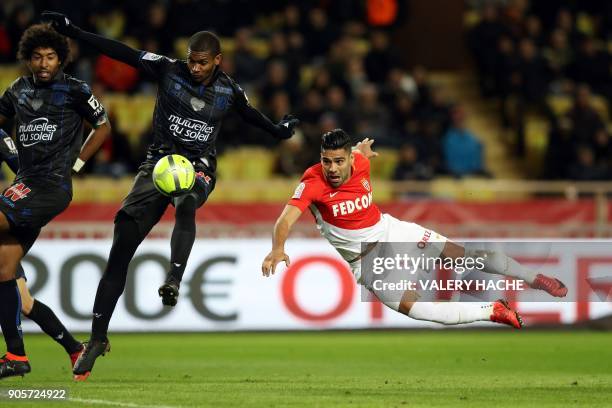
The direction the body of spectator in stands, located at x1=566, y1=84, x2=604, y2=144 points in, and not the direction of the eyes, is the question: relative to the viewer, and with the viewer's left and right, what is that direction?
facing the viewer

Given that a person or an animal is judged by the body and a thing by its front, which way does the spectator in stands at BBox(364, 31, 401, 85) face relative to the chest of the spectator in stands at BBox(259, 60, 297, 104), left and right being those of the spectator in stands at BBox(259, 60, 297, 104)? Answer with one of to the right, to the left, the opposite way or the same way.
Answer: the same way

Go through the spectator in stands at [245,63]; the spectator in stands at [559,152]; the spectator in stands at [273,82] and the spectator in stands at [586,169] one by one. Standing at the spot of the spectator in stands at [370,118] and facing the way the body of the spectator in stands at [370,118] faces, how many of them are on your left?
2

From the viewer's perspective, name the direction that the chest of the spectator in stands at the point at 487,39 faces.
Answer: toward the camera

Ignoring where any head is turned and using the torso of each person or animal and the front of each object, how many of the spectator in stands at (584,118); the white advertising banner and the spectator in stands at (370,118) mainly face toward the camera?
3

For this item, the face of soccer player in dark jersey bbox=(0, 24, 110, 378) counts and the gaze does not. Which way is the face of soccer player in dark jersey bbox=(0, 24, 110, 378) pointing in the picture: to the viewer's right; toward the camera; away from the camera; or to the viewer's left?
toward the camera

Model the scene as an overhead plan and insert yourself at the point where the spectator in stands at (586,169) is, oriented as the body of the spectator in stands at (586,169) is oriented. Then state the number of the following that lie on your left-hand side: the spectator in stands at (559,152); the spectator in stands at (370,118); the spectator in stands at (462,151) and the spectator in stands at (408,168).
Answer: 0

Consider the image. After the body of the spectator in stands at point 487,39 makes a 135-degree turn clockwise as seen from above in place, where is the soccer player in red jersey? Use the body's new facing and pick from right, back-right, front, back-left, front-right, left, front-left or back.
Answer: back-left

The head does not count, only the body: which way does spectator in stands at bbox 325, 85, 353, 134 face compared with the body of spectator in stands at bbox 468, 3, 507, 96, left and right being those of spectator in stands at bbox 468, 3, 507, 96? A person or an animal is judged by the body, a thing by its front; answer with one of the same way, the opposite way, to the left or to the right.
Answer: the same way

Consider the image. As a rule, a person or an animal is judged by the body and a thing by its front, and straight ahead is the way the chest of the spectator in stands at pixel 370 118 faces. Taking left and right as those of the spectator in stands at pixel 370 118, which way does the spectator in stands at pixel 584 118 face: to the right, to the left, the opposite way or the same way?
the same way

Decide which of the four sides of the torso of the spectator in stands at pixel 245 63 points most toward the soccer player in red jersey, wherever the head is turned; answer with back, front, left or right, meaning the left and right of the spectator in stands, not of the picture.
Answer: front

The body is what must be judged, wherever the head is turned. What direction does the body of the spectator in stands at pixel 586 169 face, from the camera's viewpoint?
toward the camera

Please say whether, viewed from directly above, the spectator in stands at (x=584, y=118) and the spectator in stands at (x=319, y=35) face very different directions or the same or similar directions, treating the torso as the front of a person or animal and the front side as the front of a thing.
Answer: same or similar directions

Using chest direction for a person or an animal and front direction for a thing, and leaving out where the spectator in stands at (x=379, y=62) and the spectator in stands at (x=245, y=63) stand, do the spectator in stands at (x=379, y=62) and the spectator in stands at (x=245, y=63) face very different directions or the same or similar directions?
same or similar directions

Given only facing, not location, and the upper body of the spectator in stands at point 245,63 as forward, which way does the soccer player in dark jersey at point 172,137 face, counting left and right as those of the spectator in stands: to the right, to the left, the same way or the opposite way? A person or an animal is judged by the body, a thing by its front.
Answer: the same way

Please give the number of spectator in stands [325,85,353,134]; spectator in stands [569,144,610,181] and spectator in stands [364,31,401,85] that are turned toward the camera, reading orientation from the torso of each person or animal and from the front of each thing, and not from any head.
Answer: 3
